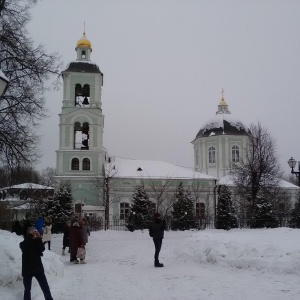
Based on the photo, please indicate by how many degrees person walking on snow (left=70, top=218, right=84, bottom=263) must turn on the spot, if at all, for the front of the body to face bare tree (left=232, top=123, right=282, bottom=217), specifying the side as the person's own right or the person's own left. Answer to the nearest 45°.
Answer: approximately 135° to the person's own left

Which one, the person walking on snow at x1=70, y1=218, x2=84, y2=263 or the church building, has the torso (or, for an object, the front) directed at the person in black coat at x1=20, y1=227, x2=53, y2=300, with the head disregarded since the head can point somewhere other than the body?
the person walking on snow

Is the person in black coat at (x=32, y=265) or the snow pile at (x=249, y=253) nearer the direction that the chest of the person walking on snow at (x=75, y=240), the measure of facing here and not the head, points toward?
the person in black coat

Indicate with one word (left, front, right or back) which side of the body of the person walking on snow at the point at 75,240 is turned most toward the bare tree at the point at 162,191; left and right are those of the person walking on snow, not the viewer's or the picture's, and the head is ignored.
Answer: back

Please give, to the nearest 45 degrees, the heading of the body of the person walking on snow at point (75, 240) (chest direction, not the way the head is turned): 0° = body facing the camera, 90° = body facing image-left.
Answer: approximately 0°

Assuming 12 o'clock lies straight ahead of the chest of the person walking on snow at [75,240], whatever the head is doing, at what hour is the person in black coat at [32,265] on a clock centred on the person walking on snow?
The person in black coat is roughly at 12 o'clock from the person walking on snow.

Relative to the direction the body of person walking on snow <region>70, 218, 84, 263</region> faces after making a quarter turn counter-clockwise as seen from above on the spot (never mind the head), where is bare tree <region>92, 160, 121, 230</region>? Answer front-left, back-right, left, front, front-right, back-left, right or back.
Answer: right
